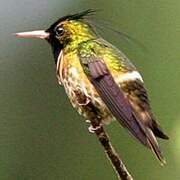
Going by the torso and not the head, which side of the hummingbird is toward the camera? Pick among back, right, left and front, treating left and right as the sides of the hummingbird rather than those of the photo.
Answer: left
